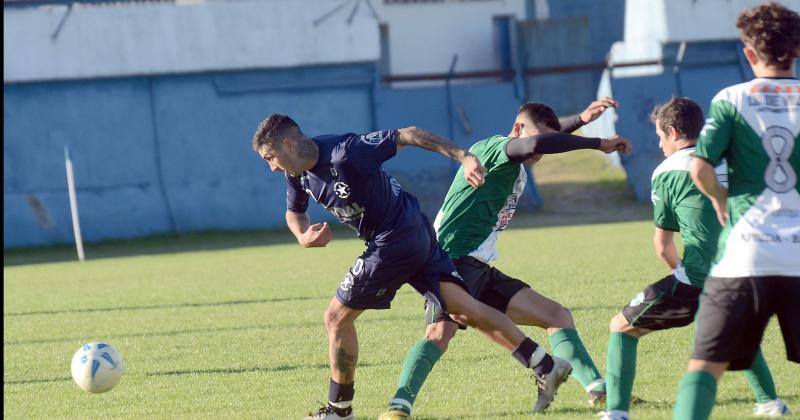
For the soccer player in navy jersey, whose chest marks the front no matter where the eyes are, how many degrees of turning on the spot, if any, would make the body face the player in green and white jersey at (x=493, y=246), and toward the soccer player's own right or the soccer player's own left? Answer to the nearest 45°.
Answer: approximately 180°

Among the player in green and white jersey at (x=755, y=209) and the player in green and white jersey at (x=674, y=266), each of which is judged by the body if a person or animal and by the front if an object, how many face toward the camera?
0

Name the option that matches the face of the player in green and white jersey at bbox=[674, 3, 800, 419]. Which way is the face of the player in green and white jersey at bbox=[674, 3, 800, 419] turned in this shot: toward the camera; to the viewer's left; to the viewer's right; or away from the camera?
away from the camera

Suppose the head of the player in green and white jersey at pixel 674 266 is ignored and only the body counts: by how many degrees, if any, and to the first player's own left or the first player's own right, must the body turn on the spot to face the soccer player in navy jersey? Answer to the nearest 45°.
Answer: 0° — they already face them

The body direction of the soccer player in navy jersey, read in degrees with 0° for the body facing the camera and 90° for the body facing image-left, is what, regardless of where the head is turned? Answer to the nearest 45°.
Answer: approximately 45°

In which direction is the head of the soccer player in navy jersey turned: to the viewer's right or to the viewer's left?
to the viewer's left

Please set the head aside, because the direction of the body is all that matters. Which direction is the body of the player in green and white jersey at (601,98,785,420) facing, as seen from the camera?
to the viewer's left

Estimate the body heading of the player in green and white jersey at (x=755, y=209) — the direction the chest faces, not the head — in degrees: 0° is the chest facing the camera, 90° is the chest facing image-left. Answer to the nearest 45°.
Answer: approximately 135°

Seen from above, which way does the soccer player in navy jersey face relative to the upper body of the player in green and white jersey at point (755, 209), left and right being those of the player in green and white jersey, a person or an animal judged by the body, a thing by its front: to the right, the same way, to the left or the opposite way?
to the left
